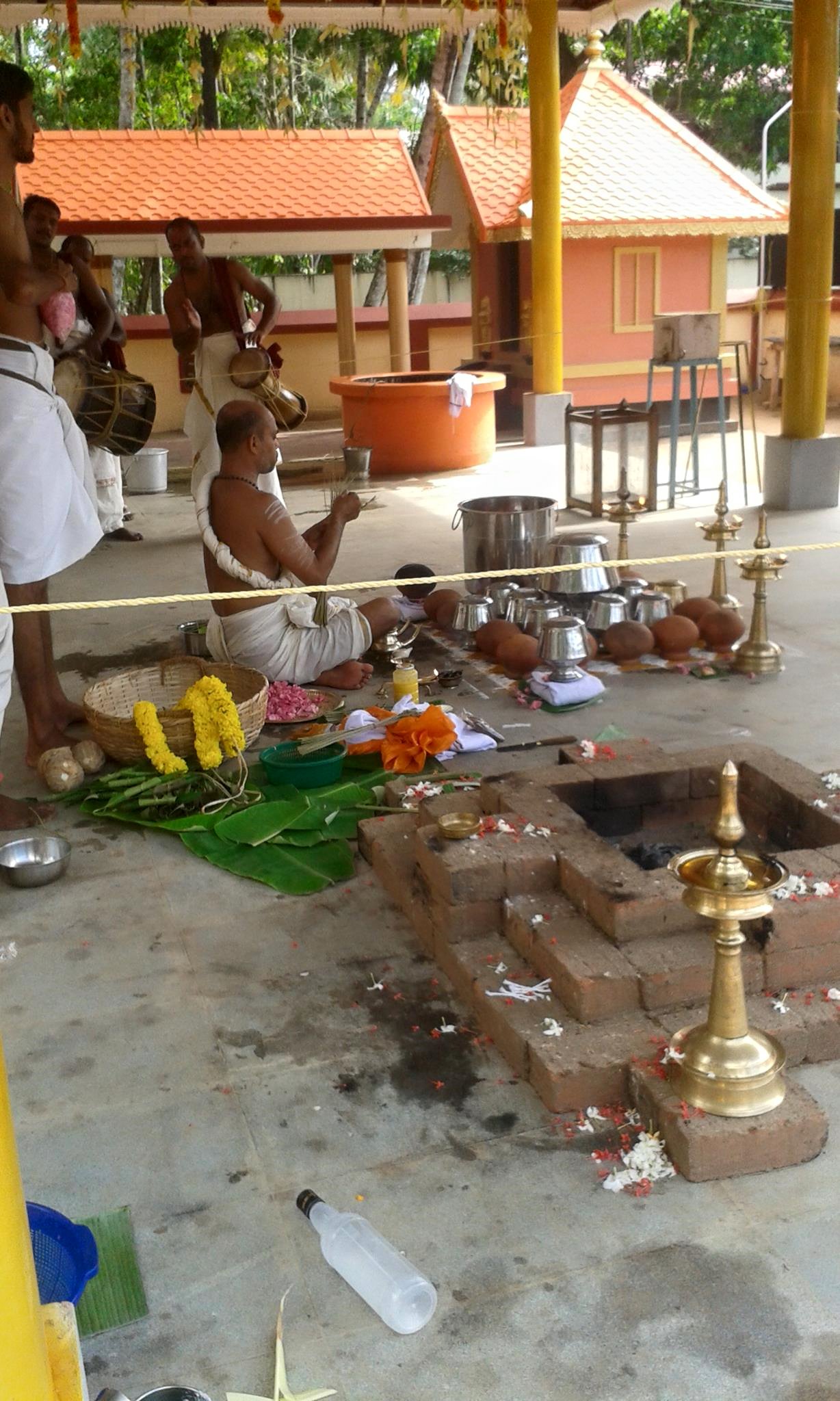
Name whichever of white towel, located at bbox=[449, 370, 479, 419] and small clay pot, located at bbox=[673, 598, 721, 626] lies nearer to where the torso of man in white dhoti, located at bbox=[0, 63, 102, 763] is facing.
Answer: the small clay pot

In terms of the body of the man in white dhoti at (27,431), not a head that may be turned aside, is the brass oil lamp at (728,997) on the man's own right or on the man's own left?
on the man's own right

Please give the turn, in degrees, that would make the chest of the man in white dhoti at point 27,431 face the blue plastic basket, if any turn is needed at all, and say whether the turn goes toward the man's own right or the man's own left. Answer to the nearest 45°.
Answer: approximately 90° to the man's own right

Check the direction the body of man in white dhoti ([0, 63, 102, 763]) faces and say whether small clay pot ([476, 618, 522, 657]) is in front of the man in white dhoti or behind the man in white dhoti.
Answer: in front

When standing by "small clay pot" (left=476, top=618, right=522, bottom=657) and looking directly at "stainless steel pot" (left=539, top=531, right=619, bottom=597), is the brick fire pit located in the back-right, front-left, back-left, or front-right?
back-right

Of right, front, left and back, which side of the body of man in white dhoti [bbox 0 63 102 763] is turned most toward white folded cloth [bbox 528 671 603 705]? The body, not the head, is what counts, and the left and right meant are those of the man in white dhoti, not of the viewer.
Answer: front

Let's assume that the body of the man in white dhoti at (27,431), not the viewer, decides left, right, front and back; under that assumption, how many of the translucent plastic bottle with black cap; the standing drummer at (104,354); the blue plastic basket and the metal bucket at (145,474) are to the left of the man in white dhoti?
2

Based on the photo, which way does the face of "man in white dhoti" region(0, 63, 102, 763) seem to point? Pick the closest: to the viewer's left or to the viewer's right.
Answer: to the viewer's right

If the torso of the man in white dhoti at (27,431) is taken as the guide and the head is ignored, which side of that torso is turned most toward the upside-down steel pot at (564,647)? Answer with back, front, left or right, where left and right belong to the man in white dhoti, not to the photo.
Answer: front

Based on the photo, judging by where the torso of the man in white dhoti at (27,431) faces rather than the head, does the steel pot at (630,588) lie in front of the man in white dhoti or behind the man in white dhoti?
in front

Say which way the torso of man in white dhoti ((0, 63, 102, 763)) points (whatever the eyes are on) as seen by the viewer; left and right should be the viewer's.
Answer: facing to the right of the viewer

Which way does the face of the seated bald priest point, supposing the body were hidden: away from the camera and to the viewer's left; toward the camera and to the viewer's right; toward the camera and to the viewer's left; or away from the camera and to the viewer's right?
away from the camera and to the viewer's right

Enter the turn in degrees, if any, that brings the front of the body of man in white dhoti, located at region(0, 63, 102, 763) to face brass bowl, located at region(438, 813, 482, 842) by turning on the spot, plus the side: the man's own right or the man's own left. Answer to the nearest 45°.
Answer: approximately 45° to the man's own right
